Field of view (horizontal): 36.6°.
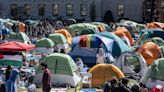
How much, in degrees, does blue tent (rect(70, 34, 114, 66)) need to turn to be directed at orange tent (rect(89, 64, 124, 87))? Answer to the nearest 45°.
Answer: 0° — it already faces it

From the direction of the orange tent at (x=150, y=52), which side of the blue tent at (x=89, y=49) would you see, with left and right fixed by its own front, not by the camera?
left

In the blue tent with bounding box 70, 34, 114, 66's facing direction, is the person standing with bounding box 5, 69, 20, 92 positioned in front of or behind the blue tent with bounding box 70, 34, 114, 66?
in front

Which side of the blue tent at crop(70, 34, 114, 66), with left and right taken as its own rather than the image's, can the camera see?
front

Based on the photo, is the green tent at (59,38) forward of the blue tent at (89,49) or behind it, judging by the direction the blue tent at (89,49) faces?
behind

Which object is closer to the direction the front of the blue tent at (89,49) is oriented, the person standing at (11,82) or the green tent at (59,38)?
the person standing

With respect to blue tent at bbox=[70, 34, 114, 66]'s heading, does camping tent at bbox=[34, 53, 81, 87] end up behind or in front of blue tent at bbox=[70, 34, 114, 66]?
in front

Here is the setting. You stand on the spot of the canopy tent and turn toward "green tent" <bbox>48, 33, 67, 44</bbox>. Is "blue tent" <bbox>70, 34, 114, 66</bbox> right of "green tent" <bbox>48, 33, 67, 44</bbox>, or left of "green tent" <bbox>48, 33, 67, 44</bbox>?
right

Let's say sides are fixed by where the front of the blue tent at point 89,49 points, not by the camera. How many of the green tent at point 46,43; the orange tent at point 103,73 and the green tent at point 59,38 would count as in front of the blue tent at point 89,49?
1

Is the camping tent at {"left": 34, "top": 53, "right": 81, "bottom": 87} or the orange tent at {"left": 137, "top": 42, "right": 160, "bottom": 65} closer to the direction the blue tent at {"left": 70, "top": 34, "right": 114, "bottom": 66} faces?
the camping tent

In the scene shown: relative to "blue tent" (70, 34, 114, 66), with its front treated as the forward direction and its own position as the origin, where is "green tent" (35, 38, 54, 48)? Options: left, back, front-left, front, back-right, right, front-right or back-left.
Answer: back-right
